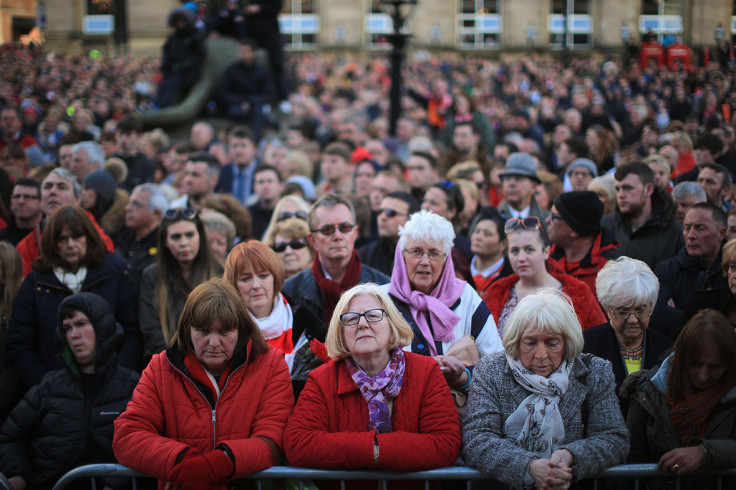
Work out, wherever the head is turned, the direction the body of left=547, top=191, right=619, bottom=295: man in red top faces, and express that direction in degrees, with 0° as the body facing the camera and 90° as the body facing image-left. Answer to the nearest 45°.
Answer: approximately 45°

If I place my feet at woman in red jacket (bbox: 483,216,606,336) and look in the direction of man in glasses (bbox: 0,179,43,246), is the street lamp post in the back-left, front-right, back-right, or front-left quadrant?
front-right

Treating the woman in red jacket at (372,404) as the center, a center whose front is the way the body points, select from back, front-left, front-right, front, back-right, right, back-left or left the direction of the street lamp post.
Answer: back

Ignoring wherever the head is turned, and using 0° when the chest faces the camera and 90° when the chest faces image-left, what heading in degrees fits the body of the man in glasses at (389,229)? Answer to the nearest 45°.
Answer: approximately 45°

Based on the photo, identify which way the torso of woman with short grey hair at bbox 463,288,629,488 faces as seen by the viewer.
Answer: toward the camera

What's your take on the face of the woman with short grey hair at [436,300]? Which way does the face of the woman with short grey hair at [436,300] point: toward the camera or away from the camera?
toward the camera

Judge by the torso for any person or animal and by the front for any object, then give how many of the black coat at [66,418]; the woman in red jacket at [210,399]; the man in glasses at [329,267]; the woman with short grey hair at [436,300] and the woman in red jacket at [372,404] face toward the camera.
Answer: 5

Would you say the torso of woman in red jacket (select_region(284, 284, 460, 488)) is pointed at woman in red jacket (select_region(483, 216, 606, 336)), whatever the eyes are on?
no

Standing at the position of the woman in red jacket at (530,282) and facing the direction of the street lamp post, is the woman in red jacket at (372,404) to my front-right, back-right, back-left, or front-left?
back-left

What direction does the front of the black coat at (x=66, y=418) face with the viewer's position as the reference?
facing the viewer

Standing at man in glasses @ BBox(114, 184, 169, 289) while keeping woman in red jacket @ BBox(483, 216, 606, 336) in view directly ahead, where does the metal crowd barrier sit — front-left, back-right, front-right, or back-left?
front-right

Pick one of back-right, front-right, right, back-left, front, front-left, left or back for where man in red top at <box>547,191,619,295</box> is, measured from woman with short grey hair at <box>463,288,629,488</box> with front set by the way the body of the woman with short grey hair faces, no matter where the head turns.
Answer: back

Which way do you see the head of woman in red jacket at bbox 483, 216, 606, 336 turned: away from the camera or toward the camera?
toward the camera

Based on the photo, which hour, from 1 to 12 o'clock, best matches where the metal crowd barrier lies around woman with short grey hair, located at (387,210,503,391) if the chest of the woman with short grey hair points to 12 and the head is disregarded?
The metal crowd barrier is roughly at 12 o'clock from the woman with short grey hair.

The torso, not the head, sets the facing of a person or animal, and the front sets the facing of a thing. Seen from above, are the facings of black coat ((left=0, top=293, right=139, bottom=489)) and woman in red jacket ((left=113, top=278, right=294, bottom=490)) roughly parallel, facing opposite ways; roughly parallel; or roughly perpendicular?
roughly parallel

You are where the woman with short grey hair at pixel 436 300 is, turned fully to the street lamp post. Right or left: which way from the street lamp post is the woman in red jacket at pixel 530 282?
right
